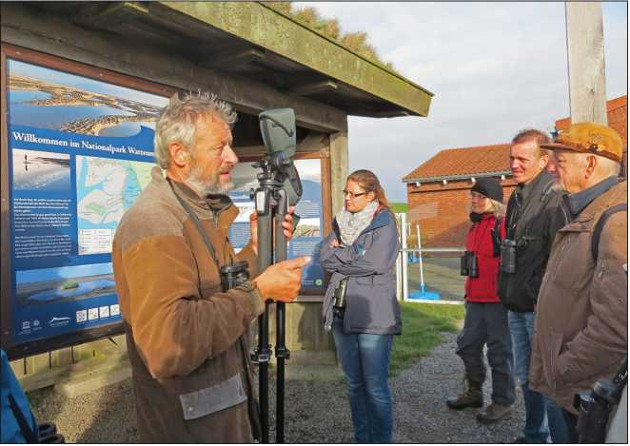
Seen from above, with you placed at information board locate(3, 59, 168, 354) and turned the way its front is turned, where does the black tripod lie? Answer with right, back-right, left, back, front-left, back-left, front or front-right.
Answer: front

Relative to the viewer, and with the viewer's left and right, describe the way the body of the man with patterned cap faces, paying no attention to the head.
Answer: facing to the left of the viewer

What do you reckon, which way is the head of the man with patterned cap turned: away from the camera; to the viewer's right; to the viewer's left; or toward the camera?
to the viewer's left

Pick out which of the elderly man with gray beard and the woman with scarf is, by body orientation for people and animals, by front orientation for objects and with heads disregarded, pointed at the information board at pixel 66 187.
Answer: the woman with scarf

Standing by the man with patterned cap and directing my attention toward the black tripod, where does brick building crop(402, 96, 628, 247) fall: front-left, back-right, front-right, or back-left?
back-right

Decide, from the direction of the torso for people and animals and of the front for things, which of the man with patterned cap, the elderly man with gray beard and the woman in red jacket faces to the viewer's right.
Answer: the elderly man with gray beard

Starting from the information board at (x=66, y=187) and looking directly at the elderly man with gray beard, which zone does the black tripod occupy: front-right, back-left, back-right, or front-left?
front-left

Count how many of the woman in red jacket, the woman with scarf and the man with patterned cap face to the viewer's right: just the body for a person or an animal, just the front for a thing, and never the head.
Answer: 0

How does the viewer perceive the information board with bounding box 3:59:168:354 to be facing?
facing the viewer and to the right of the viewer

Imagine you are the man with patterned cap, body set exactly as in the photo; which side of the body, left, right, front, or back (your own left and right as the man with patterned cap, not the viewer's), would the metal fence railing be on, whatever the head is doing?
right

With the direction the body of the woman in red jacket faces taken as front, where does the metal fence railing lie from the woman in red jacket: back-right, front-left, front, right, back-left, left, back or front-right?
back-right

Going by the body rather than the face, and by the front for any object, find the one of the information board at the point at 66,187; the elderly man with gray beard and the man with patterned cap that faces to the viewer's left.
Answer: the man with patterned cap

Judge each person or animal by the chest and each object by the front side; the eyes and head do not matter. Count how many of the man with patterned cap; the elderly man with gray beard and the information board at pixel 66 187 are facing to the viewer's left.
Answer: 1

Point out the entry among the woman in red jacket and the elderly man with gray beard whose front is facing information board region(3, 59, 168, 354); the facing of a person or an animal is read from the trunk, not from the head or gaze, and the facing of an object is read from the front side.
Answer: the woman in red jacket

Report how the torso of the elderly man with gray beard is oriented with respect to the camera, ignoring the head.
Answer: to the viewer's right
